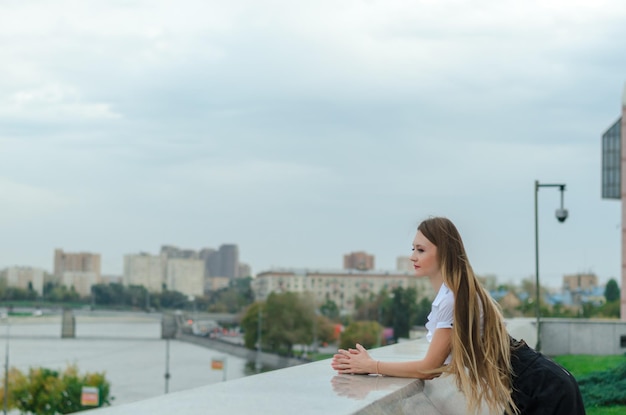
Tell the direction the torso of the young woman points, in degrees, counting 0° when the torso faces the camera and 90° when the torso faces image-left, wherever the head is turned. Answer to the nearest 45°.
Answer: approximately 90°

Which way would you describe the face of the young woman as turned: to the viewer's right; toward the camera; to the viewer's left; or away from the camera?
to the viewer's left

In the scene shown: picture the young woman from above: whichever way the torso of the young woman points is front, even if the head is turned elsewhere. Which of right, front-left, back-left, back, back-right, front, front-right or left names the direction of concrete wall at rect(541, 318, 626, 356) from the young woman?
right
